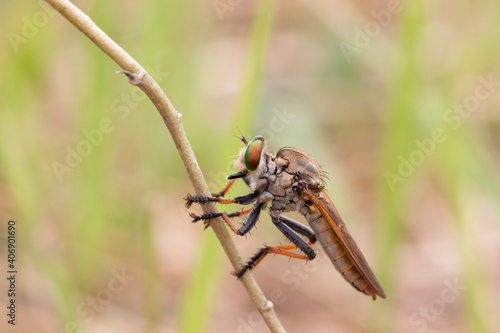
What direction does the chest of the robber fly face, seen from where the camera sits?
to the viewer's left
